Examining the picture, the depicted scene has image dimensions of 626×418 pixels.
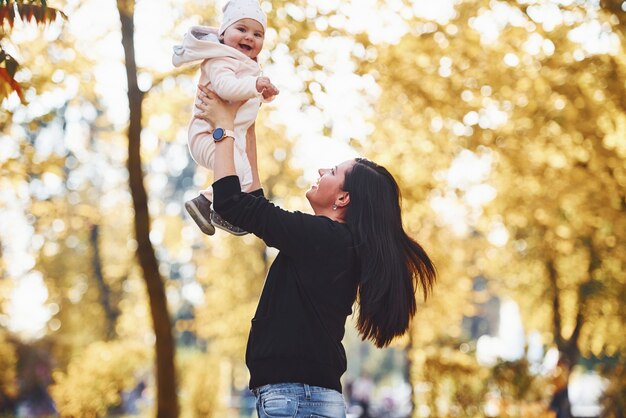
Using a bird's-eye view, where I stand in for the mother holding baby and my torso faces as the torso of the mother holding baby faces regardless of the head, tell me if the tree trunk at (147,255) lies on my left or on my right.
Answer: on my right

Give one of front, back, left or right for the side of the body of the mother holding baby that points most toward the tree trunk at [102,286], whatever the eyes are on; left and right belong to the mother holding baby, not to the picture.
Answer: right

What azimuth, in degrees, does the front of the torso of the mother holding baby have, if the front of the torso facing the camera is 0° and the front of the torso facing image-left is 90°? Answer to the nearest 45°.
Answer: approximately 90°

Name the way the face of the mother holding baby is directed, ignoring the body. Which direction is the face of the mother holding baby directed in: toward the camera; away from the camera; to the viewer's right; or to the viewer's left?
to the viewer's left
